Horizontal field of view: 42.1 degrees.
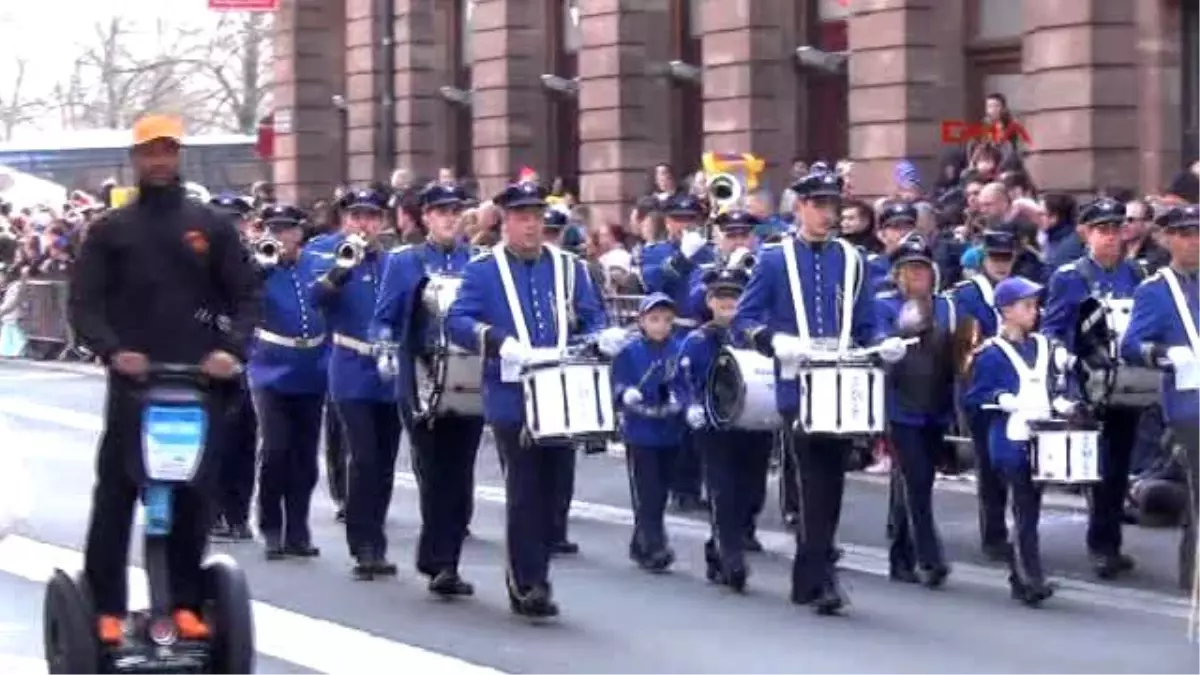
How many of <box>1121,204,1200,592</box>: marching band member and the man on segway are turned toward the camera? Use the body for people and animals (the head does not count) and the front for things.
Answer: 2

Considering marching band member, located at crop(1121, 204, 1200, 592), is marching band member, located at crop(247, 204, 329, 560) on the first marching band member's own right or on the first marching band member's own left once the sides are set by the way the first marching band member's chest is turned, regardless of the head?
on the first marching band member's own right

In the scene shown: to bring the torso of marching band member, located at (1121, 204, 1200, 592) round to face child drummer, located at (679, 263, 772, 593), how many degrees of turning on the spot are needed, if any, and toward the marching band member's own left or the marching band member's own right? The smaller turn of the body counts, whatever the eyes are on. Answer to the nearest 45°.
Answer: approximately 90° to the marching band member's own right

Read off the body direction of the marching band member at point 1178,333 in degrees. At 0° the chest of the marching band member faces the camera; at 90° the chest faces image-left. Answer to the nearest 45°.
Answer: approximately 0°
